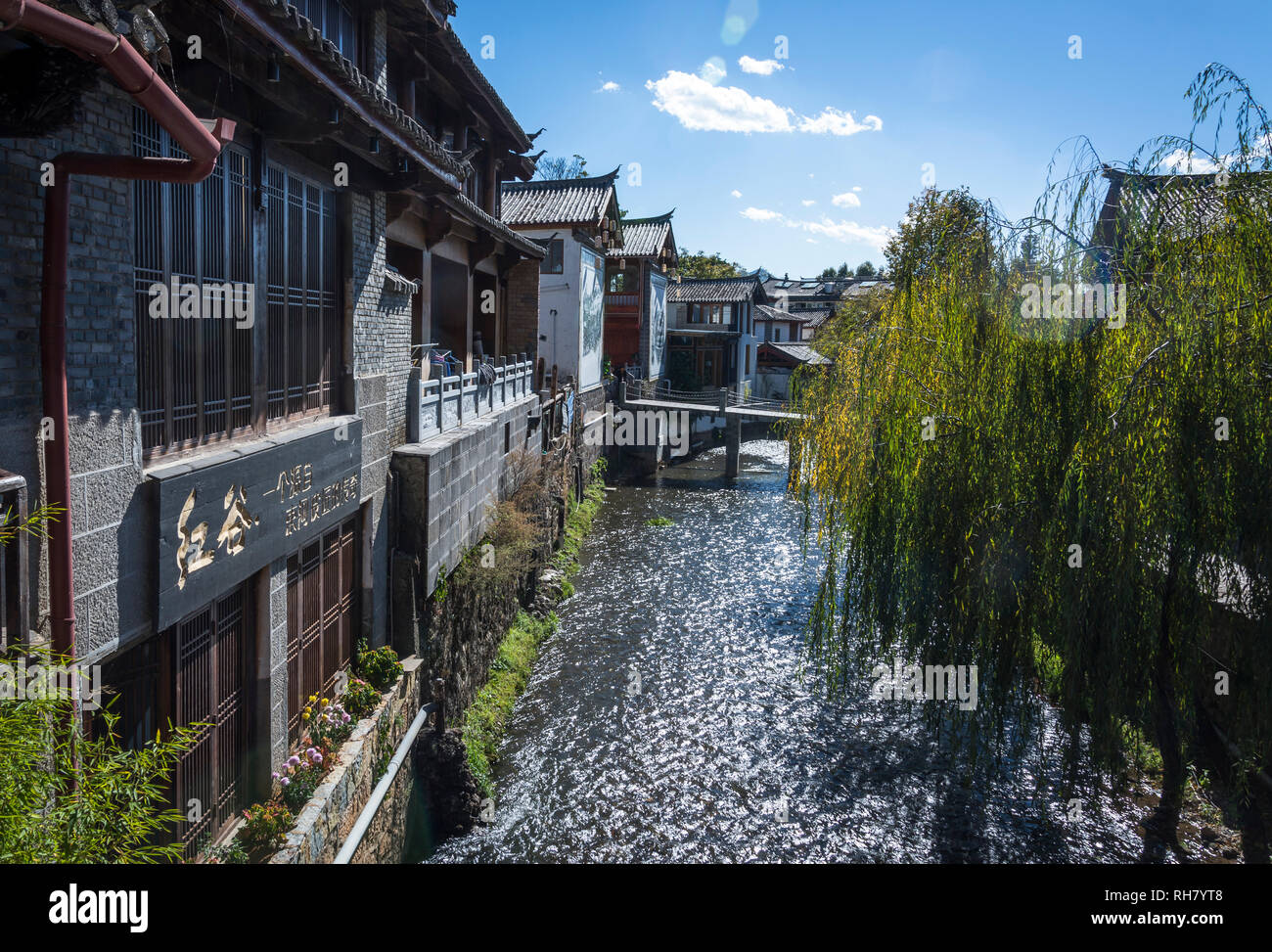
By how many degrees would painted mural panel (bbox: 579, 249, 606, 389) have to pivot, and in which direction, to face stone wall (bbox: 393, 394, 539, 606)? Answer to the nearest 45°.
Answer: approximately 45° to its right

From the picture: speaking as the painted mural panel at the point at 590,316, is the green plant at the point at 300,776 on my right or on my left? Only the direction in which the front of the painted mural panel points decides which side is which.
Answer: on my right

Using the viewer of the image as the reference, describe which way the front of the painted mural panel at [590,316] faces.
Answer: facing the viewer and to the right of the viewer

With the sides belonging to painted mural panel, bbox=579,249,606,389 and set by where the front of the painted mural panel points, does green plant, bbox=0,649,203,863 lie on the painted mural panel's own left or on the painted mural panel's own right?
on the painted mural panel's own right

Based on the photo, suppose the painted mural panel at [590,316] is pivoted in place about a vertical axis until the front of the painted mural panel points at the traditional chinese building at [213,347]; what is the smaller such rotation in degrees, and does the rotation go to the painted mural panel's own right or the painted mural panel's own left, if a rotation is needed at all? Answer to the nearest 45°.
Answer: approximately 45° to the painted mural panel's own right

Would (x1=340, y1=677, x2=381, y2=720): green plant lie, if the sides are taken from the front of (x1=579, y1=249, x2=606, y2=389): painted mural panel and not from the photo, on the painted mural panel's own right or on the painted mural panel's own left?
on the painted mural panel's own right

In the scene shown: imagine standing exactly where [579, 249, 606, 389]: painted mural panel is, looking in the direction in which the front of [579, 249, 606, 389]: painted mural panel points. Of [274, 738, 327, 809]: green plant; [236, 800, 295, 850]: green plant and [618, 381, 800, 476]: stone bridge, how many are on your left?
1

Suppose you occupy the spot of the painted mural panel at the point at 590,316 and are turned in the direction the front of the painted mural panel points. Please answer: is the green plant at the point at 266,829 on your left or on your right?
on your right

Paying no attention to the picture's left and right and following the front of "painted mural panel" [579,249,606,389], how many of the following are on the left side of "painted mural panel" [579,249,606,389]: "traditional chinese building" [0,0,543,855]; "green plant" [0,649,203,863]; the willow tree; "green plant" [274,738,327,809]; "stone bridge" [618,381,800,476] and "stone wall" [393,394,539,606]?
1
